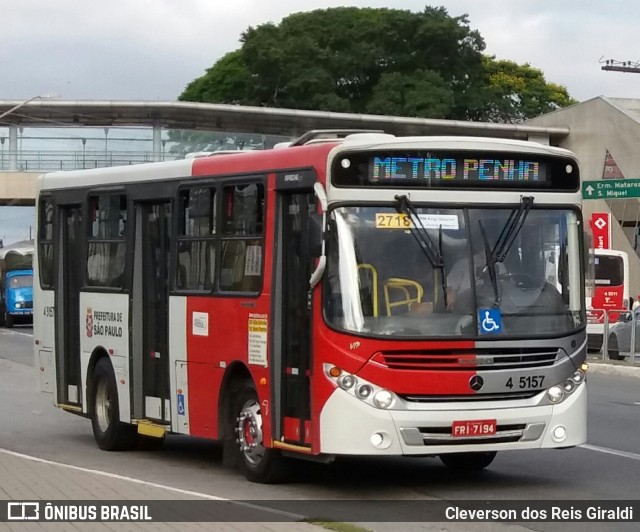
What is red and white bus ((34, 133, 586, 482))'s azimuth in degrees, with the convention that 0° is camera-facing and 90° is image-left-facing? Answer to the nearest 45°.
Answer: approximately 315°

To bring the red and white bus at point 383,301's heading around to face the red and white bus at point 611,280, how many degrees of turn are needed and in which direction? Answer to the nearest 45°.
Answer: approximately 135° to its left

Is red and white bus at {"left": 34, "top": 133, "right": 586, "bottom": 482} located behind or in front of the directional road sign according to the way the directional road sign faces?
in front

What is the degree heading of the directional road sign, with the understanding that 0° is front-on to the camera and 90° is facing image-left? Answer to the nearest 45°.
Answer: approximately 0°

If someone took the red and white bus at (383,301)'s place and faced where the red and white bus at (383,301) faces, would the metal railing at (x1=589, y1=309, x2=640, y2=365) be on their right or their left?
on their left

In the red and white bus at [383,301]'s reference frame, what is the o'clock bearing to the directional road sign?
The directional road sign is roughly at 8 o'clock from the red and white bus.

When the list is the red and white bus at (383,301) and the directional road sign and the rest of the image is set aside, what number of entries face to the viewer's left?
0
